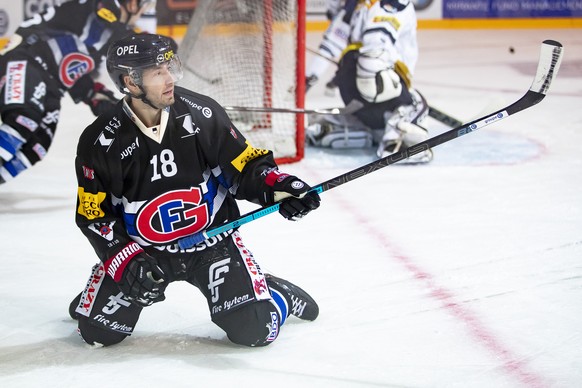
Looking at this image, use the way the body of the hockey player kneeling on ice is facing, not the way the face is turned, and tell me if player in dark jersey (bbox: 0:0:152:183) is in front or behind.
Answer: behind

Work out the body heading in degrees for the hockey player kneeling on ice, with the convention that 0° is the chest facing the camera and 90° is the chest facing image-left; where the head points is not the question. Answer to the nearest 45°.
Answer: approximately 0°

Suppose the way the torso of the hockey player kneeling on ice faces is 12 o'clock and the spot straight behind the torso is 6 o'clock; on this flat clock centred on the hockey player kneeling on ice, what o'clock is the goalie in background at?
The goalie in background is roughly at 7 o'clock from the hockey player kneeling on ice.
